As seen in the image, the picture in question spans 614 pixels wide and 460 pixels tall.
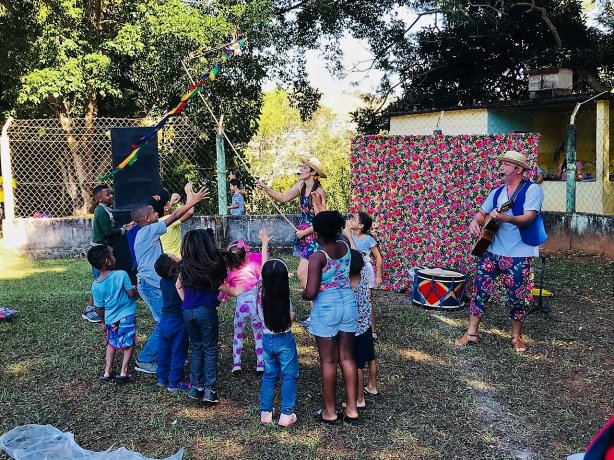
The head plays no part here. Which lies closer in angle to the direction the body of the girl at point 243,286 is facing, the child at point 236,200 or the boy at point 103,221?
the child

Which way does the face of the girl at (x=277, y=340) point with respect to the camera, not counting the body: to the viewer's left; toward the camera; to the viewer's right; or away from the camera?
away from the camera

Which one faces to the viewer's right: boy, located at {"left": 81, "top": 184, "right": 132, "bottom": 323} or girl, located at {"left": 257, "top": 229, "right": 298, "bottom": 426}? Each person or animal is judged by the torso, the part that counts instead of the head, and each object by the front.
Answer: the boy

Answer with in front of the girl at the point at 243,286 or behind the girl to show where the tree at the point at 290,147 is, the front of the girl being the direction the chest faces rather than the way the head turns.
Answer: in front

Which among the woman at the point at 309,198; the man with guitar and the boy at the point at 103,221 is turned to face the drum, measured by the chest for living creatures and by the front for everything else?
the boy

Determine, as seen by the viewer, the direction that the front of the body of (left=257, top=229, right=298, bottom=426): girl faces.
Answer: away from the camera

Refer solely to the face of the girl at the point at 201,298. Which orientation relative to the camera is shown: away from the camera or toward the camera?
away from the camera

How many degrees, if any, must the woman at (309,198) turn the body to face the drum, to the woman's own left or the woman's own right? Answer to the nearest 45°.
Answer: approximately 180°

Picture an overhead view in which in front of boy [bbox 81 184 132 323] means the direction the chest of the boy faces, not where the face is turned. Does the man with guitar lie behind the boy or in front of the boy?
in front

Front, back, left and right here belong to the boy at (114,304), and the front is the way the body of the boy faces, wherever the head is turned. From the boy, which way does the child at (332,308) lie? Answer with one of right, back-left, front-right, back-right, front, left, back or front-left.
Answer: right

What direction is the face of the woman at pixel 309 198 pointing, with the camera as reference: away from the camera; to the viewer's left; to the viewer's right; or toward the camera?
to the viewer's left

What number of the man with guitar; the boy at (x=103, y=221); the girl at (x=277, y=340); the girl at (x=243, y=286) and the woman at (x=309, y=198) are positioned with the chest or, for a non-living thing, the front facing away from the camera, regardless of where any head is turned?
2

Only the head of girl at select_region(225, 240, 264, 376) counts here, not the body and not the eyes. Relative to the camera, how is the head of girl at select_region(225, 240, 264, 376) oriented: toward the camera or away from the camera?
away from the camera

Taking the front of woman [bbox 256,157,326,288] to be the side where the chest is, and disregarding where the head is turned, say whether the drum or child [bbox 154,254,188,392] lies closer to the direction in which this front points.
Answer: the child

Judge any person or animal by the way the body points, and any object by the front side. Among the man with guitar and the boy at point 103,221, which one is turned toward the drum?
the boy

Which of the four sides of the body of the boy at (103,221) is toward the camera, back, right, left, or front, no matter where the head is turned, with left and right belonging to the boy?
right

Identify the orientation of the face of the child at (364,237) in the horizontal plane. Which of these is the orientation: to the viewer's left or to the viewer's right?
to the viewer's left
